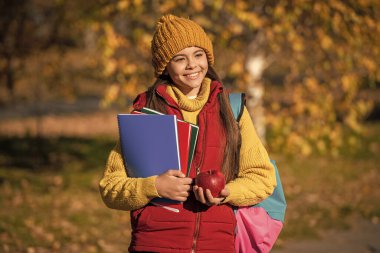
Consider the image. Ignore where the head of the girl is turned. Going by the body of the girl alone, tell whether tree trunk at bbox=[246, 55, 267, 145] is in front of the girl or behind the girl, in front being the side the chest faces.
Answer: behind

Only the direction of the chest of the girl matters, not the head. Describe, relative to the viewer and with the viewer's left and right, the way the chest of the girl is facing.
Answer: facing the viewer
